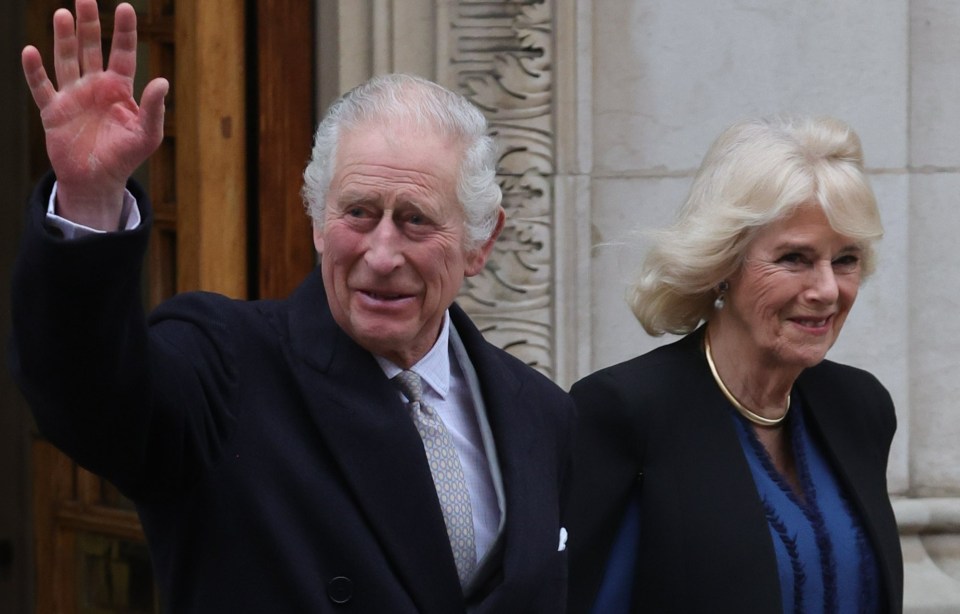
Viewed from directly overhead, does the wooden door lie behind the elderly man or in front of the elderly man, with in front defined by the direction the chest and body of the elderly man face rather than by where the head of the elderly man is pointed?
behind

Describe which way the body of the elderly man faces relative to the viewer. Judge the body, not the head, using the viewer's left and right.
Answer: facing the viewer and to the right of the viewer
